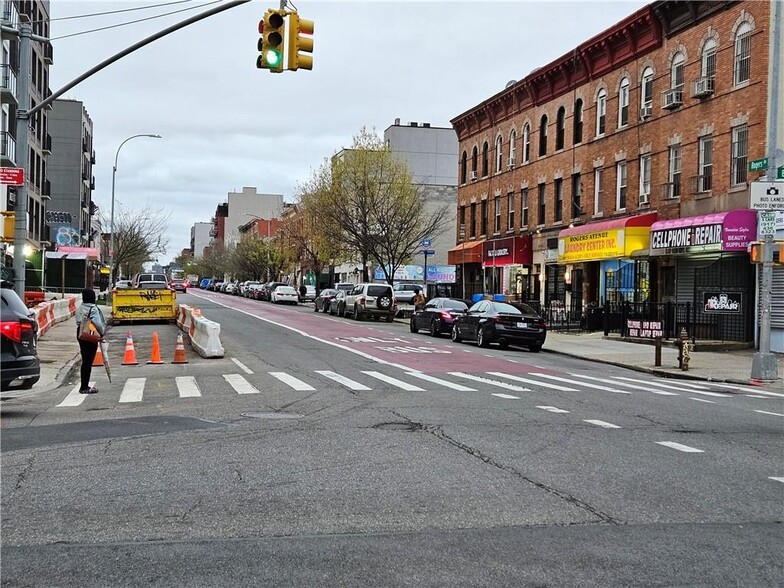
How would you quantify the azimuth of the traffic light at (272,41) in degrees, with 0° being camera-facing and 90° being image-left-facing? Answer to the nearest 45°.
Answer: approximately 0°

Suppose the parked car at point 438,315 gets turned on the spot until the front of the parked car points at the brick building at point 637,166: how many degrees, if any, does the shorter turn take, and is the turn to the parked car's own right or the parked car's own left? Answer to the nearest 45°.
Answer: approximately 135° to the parked car's own right

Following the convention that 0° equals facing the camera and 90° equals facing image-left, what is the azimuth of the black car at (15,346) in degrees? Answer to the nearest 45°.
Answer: approximately 135°

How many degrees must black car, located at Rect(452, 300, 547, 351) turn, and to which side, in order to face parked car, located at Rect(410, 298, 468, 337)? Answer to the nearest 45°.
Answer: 0° — it already faces it
